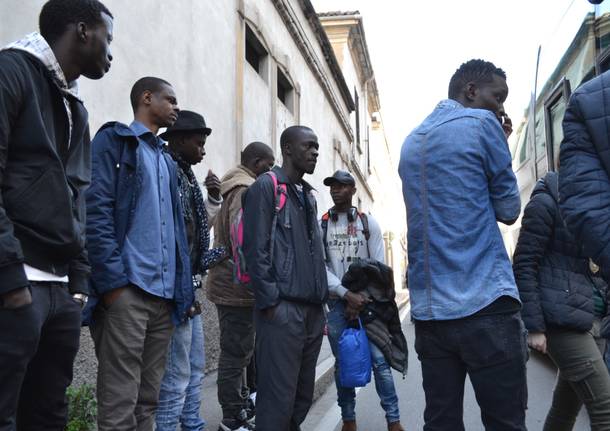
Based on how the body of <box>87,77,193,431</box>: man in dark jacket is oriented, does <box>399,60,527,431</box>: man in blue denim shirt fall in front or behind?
in front

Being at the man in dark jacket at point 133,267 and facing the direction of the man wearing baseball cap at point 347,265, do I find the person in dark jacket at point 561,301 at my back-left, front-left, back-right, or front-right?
front-right

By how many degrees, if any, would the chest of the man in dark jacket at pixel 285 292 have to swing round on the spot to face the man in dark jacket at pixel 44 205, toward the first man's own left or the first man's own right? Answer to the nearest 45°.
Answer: approximately 90° to the first man's own right

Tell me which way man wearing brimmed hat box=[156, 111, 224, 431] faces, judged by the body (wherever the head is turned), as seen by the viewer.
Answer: to the viewer's right

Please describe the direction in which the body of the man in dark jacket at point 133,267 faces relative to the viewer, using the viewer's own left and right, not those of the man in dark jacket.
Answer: facing the viewer and to the right of the viewer

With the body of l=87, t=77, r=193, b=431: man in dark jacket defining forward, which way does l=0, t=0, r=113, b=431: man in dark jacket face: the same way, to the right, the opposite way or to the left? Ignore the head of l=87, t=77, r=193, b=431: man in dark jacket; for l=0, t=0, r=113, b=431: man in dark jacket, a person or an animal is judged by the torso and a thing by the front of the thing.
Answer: the same way

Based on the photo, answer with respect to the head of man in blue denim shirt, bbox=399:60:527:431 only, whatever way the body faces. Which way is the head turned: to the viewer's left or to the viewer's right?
to the viewer's right

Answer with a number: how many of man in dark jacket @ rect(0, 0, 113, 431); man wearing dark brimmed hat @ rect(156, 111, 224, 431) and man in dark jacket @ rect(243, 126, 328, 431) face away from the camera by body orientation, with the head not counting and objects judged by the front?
0

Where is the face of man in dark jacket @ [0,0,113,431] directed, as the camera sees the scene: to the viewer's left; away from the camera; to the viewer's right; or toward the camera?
to the viewer's right

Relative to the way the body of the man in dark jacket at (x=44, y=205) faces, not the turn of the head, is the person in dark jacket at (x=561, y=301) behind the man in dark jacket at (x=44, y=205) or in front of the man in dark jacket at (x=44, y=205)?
in front

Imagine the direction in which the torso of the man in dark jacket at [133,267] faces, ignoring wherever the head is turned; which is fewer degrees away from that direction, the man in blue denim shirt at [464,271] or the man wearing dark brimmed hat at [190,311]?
the man in blue denim shirt

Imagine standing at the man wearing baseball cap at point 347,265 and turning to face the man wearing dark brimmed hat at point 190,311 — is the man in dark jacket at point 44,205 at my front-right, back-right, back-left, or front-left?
front-left
